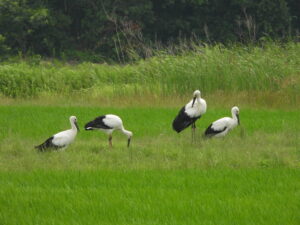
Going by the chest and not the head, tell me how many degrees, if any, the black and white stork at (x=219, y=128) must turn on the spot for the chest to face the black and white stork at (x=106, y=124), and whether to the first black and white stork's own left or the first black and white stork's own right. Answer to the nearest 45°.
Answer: approximately 180°

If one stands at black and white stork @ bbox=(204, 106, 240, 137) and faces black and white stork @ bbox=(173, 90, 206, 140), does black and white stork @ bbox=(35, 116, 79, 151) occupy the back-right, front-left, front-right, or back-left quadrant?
front-left

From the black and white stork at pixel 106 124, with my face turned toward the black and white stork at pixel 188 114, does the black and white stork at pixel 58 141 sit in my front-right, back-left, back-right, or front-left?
back-right

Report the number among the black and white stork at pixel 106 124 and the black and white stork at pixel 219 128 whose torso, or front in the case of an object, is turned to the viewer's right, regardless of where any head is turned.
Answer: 2

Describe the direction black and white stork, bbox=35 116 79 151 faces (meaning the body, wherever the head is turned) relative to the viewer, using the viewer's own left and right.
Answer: facing to the right of the viewer

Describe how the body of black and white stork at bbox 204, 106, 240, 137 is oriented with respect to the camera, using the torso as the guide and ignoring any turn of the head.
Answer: to the viewer's right

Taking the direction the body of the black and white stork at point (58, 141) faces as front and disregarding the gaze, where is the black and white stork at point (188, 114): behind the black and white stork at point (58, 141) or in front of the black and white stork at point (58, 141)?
in front

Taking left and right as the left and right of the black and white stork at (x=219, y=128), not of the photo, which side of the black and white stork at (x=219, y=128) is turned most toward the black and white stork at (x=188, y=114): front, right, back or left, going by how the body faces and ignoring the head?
back

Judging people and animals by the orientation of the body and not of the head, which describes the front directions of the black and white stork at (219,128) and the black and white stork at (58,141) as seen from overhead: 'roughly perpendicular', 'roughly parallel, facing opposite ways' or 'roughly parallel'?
roughly parallel

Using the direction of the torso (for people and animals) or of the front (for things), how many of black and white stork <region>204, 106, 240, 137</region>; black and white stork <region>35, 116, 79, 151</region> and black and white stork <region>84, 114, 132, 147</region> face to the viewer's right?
3

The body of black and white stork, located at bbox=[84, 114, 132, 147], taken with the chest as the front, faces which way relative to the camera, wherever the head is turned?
to the viewer's right

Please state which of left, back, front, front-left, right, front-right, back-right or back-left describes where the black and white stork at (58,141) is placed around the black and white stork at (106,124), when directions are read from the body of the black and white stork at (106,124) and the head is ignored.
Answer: back-right

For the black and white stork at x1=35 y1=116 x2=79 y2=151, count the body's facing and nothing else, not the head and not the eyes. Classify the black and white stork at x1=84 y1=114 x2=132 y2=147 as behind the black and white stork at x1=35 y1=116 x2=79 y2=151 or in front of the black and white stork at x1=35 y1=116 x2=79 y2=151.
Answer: in front

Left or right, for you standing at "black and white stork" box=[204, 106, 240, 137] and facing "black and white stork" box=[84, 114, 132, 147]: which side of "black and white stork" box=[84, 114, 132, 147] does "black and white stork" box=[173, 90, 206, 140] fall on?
right

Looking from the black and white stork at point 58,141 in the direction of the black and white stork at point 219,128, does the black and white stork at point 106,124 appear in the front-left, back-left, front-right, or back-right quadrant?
front-left

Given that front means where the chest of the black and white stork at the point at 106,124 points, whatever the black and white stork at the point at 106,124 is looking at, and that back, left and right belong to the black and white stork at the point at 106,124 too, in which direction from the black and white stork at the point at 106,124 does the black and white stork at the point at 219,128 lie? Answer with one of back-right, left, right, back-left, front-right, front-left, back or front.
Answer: front

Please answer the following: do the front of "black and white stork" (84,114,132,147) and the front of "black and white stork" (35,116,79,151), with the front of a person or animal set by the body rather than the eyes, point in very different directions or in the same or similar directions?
same or similar directions
